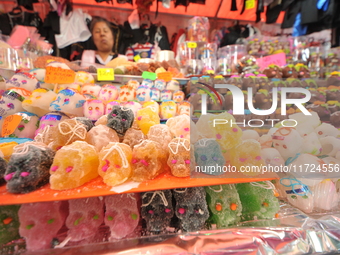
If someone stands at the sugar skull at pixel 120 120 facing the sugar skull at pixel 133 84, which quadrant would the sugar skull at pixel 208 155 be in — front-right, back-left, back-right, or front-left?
back-right

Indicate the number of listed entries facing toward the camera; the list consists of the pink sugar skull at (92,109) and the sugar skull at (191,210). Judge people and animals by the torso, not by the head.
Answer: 2

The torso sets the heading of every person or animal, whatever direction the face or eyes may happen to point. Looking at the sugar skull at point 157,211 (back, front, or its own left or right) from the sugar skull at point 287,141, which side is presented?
left

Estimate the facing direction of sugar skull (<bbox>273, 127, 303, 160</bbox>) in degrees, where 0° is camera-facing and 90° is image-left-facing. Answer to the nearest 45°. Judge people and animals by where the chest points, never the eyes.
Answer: approximately 45°

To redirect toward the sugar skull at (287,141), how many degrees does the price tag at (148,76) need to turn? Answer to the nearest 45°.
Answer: approximately 45° to its left

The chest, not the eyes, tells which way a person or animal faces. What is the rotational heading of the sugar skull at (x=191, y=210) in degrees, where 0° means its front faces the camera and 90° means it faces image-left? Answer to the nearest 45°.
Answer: approximately 0°
